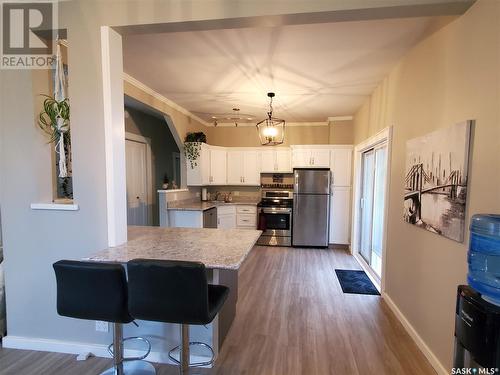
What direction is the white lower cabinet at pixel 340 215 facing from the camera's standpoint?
toward the camera

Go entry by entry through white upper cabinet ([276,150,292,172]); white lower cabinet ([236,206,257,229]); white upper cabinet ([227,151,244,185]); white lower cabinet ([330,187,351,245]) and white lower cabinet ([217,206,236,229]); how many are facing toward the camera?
5

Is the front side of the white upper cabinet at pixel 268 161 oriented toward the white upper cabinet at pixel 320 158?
no

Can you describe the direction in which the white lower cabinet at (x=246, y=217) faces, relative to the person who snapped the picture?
facing the viewer

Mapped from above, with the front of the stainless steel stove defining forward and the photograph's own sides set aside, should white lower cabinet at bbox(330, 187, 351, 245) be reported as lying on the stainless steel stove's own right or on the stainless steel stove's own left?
on the stainless steel stove's own left

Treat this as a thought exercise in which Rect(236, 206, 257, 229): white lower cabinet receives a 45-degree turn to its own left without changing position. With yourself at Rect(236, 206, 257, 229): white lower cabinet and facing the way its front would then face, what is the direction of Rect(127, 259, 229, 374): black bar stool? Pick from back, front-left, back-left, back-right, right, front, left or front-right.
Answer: front-right

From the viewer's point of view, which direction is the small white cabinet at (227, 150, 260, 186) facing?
toward the camera

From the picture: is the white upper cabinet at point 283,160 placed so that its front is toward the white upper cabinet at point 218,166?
no

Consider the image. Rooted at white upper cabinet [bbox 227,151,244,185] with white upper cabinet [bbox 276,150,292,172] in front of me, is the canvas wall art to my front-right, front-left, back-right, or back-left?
front-right

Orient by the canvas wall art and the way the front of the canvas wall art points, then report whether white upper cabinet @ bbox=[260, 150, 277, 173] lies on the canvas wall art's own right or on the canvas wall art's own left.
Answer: on the canvas wall art's own right

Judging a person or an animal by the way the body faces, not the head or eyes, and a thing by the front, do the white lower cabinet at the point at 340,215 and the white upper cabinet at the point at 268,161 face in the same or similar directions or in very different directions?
same or similar directions

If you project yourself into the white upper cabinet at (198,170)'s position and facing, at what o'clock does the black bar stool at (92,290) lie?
The black bar stool is roughly at 2 o'clock from the white upper cabinet.

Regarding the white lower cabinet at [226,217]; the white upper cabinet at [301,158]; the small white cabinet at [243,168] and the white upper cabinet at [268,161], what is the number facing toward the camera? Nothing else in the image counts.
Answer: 4

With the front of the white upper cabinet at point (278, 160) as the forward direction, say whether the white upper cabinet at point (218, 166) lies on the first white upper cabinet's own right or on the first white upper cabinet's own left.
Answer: on the first white upper cabinet's own right

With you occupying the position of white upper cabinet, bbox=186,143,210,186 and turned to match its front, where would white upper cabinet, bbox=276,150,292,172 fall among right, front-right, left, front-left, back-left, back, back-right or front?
front-left
